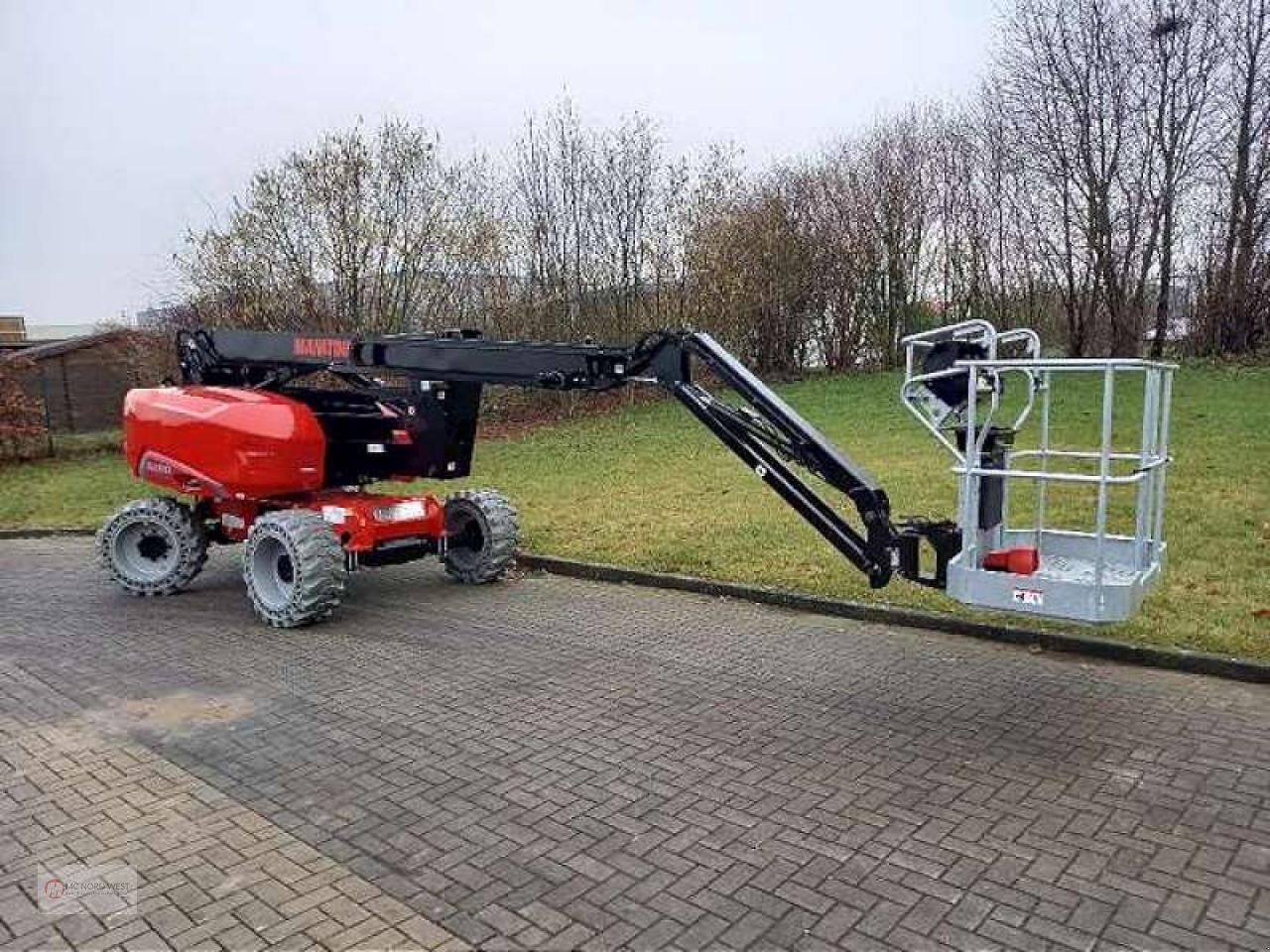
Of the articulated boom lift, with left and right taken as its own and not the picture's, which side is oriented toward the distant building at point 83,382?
back

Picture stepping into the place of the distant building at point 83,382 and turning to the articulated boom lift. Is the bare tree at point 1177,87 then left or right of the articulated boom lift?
left

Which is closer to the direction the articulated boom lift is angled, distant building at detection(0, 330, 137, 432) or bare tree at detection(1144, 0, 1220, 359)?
the bare tree

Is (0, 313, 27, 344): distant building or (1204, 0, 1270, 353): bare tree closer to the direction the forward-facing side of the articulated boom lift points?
the bare tree

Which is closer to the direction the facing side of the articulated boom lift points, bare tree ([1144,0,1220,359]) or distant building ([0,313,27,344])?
the bare tree

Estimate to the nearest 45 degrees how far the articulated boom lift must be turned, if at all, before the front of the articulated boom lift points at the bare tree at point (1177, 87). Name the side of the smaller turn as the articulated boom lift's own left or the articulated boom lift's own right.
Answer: approximately 90° to the articulated boom lift's own left

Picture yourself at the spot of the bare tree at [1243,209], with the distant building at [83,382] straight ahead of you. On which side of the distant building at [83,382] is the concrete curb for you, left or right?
left

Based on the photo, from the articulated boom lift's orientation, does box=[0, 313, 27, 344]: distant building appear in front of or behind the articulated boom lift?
behind

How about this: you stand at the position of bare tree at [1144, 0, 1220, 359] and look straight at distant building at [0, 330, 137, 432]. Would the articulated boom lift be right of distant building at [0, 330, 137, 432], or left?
left
